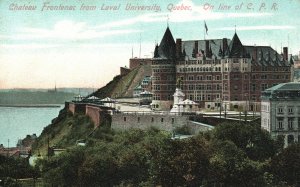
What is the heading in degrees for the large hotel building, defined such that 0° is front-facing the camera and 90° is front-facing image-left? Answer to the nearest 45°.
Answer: approximately 0°

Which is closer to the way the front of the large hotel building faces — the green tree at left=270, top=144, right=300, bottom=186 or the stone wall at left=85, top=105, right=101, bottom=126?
the green tree

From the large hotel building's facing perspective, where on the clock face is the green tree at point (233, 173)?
The green tree is roughly at 12 o'clock from the large hotel building.

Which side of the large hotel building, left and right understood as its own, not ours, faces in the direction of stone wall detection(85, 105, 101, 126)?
right

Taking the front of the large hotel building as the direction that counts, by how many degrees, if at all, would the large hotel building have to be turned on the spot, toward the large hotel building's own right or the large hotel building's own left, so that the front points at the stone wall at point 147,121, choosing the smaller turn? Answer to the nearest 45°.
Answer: approximately 45° to the large hotel building's own right
